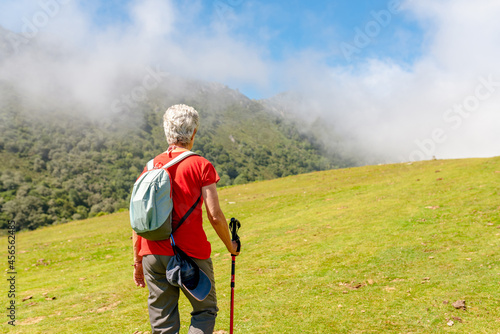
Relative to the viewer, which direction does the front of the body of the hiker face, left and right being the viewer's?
facing away from the viewer and to the right of the viewer
